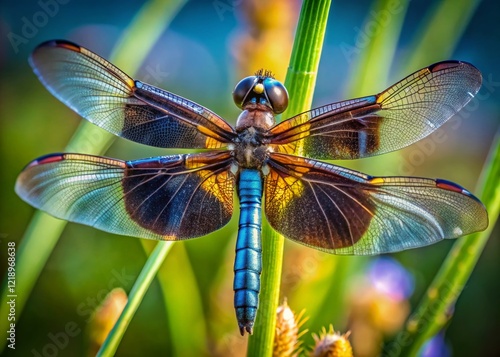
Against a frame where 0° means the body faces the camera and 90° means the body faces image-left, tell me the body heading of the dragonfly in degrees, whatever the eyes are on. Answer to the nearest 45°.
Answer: approximately 180°
